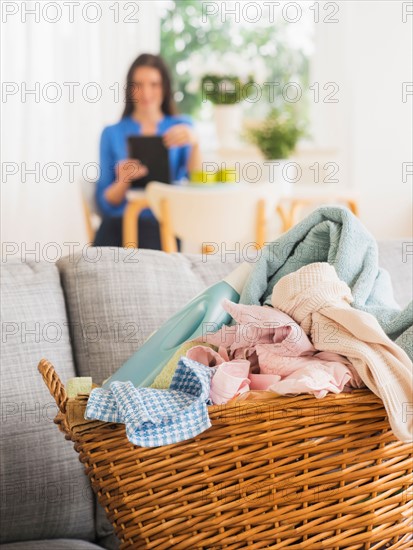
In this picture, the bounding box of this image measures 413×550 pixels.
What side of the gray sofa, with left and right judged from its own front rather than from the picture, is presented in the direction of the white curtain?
back

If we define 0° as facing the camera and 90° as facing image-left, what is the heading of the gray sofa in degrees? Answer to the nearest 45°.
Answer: approximately 0°

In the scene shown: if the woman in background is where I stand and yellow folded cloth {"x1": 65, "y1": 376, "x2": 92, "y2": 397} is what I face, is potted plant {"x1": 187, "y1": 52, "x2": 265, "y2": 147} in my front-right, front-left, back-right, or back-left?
back-left

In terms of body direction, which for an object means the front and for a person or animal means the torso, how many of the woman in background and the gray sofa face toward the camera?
2

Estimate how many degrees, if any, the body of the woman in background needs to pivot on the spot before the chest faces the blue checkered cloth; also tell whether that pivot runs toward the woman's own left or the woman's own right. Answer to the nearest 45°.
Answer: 0° — they already face it

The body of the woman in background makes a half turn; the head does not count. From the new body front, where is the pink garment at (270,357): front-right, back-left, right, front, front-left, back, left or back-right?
back

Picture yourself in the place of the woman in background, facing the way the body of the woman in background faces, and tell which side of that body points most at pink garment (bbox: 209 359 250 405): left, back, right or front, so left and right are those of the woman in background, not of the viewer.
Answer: front

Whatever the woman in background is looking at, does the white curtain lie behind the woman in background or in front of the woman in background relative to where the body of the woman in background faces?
behind

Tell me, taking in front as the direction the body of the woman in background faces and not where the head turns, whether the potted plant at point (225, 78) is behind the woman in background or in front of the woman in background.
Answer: behind
